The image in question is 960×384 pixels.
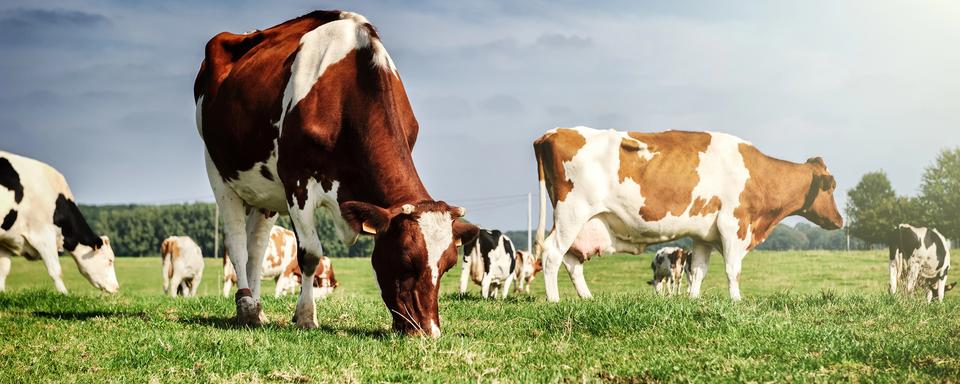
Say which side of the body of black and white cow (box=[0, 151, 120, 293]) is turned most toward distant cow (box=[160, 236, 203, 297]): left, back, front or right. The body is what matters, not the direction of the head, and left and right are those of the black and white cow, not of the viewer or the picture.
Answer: left

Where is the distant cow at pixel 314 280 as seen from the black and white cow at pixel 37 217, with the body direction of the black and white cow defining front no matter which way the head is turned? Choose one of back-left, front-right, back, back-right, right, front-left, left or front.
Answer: front-left

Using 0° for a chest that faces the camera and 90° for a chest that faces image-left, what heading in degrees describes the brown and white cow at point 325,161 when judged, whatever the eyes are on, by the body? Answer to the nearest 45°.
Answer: approximately 315°

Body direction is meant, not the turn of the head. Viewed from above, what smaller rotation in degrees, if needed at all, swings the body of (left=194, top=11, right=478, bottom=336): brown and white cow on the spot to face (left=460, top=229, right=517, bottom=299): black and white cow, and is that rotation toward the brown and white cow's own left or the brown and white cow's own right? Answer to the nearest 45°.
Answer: approximately 135° to the brown and white cow's own left

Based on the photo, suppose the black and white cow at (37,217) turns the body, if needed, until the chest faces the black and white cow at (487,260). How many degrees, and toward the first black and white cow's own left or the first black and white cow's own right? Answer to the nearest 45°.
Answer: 0° — it already faces it

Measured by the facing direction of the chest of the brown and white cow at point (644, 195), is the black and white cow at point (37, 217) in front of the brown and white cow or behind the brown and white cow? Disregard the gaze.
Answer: behind

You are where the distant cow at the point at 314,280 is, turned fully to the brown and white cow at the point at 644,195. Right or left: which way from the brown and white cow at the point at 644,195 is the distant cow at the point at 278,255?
right

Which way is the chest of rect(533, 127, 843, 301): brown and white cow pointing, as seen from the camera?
to the viewer's right

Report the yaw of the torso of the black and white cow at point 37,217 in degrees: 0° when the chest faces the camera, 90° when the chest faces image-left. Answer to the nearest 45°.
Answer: approximately 270°

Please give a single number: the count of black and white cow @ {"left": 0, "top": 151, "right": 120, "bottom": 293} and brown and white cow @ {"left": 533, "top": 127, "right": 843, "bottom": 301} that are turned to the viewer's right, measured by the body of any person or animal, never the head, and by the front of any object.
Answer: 2

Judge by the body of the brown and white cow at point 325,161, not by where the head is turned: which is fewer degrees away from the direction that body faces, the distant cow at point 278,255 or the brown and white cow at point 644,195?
the brown and white cow

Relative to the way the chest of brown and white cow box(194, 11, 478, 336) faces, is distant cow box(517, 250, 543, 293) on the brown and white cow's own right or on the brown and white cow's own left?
on the brown and white cow's own left
